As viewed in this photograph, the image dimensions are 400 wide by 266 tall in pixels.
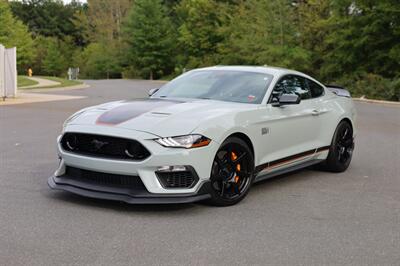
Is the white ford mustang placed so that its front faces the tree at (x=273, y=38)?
no

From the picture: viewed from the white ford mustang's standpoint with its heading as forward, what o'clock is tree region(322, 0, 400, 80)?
The tree is roughly at 5 o'clock from the white ford mustang.

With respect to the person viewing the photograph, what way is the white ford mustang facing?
facing the viewer and to the left of the viewer
